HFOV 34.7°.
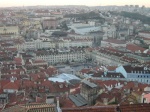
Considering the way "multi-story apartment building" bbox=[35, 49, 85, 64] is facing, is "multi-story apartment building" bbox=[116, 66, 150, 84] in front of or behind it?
in front

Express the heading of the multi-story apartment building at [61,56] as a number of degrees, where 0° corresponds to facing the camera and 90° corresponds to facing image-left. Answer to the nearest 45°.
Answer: approximately 0°

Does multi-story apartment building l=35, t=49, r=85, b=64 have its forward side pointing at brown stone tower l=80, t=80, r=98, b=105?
yes

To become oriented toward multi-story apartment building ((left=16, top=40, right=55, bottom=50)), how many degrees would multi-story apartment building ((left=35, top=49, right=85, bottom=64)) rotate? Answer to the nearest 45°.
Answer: approximately 135° to its right

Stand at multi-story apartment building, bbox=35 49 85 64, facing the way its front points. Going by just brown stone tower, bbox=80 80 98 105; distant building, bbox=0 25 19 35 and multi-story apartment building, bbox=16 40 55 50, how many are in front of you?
1

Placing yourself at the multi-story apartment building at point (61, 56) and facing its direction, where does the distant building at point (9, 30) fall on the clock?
The distant building is roughly at 5 o'clock from the multi-story apartment building.
